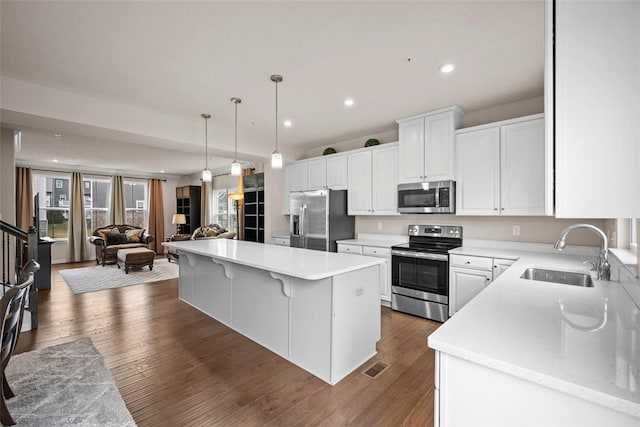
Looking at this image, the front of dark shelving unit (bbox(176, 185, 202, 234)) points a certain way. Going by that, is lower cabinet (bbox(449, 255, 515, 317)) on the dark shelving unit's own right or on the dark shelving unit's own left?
on the dark shelving unit's own left

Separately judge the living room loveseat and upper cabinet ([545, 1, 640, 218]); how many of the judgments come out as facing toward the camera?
1

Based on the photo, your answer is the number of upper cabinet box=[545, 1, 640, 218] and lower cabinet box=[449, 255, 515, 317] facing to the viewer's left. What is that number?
1

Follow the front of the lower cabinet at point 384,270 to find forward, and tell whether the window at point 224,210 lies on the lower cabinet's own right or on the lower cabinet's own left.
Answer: on the lower cabinet's own right

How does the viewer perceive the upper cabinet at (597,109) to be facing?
facing to the left of the viewer

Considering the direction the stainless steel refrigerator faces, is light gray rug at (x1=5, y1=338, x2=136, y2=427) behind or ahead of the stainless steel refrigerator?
ahead

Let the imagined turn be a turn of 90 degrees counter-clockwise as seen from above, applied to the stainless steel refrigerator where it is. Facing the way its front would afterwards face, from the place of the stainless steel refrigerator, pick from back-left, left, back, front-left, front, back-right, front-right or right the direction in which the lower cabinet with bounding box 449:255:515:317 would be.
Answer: front

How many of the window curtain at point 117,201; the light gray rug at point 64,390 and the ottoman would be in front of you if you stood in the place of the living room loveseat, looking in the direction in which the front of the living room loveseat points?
2

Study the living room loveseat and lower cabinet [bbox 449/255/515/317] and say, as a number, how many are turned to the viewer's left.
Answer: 0

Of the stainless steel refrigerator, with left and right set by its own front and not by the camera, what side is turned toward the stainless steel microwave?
left

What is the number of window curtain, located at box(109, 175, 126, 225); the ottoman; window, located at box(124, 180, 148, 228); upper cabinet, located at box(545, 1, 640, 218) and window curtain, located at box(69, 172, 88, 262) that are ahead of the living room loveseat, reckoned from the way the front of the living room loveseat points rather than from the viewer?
2

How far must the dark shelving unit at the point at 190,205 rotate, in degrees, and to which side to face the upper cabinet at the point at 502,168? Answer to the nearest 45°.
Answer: approximately 45° to its left

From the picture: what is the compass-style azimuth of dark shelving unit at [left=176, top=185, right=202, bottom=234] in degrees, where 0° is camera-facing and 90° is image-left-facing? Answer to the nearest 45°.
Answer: approximately 45°

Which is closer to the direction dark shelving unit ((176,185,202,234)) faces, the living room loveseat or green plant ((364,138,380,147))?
the living room loveseat

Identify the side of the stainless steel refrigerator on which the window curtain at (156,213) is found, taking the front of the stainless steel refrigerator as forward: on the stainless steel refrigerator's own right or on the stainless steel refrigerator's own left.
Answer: on the stainless steel refrigerator's own right
